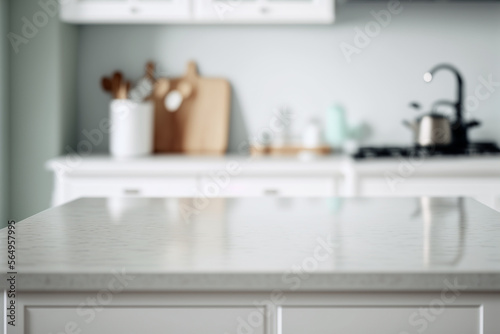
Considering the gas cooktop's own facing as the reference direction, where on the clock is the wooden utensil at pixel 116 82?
The wooden utensil is roughly at 3 o'clock from the gas cooktop.

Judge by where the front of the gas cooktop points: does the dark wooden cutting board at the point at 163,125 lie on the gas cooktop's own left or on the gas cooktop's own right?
on the gas cooktop's own right

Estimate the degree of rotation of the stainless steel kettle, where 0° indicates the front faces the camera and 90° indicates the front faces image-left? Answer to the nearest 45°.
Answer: approximately 90°

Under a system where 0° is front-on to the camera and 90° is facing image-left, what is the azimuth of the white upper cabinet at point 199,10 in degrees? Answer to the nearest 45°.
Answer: approximately 0°

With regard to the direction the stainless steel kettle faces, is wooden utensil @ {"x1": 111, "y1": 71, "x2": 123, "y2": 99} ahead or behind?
ahead

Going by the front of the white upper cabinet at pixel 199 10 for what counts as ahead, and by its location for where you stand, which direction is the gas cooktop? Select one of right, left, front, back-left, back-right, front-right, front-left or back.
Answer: left

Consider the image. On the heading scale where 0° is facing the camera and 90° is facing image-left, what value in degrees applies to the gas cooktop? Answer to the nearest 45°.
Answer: approximately 0°

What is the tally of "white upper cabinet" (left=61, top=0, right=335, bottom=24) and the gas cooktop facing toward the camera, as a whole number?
2

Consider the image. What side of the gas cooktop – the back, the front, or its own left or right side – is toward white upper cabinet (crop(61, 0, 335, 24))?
right

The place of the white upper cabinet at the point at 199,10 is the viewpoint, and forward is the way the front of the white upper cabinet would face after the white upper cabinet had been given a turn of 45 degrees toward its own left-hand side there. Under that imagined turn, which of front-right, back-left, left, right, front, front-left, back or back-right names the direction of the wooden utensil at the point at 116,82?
back

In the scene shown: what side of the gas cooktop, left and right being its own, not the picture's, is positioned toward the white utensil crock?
right

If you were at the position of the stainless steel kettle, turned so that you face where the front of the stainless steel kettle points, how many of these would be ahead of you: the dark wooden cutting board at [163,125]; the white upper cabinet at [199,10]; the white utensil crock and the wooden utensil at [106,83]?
4

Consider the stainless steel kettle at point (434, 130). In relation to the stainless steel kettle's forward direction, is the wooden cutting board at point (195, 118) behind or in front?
in front

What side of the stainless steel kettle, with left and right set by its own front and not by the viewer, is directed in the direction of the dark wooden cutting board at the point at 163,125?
front
